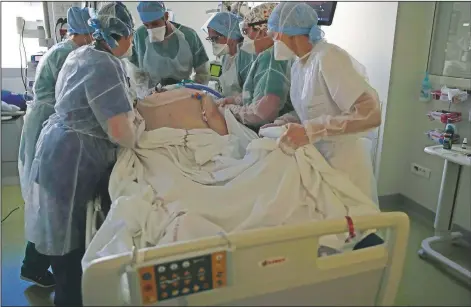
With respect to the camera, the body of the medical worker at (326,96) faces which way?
to the viewer's left

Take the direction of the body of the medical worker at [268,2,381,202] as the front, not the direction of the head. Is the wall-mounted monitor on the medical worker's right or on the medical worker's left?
on the medical worker's right

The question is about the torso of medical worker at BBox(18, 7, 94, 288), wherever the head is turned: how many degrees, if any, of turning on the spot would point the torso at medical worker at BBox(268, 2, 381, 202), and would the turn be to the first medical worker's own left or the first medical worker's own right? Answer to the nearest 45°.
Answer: approximately 45° to the first medical worker's own right

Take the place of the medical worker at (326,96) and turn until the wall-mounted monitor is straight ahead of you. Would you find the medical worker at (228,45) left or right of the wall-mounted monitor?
left

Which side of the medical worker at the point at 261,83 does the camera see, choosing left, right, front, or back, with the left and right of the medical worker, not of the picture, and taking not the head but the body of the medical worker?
left

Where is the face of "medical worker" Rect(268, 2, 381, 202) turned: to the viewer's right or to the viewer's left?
to the viewer's left

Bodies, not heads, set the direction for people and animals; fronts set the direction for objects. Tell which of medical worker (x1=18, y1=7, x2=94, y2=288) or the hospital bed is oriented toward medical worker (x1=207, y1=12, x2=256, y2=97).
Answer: medical worker (x1=18, y1=7, x2=94, y2=288)

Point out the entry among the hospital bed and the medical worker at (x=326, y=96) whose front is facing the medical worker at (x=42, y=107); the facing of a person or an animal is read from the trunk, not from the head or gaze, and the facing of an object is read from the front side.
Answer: the medical worker at (x=326, y=96)

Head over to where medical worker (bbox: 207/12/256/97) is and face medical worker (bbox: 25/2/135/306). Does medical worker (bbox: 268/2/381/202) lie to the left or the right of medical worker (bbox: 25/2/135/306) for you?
left

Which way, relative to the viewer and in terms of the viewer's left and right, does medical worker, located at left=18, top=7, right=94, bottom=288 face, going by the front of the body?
facing to the right of the viewer

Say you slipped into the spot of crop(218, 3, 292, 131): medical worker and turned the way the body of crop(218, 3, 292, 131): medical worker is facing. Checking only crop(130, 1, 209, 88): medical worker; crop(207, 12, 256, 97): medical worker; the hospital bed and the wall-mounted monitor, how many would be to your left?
1

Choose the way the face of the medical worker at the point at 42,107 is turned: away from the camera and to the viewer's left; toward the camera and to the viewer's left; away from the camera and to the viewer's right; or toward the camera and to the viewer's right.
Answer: away from the camera and to the viewer's right

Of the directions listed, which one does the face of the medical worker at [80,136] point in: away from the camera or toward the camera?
away from the camera

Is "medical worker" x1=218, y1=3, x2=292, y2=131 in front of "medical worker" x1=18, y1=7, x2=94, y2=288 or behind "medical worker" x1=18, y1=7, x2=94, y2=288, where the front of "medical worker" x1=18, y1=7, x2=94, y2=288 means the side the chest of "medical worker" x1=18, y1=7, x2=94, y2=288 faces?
in front
